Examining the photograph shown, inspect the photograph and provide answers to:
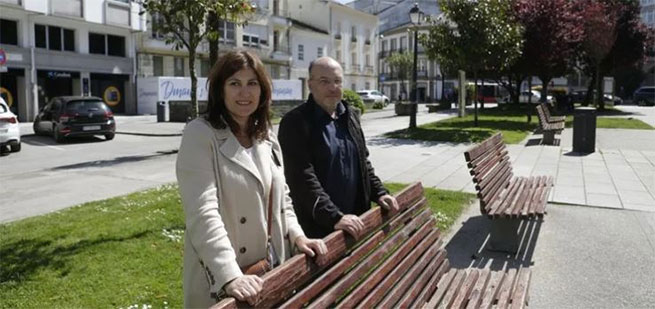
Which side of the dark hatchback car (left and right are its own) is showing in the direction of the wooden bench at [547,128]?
back

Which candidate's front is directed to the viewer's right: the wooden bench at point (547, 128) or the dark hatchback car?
the wooden bench

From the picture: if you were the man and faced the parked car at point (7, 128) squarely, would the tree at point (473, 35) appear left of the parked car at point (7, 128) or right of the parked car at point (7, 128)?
right

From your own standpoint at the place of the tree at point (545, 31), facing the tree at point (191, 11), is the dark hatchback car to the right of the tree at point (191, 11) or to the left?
right

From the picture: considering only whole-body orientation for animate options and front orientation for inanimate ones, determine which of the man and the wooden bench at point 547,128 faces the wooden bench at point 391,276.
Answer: the man

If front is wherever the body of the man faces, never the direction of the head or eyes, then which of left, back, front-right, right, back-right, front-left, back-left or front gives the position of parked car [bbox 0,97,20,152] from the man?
back

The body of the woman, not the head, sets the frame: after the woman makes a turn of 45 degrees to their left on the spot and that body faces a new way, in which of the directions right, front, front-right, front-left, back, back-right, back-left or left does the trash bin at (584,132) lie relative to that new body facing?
front-left

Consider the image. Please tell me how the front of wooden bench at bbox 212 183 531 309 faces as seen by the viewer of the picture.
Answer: facing to the right of the viewer

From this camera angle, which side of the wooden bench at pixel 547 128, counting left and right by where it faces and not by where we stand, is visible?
right
